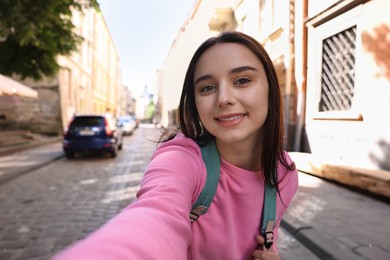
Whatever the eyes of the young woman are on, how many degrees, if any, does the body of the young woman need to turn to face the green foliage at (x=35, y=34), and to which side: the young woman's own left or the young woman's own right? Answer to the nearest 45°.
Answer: approximately 135° to the young woman's own right

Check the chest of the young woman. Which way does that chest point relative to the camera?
toward the camera

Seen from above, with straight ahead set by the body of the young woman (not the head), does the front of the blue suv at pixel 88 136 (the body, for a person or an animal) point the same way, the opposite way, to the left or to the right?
the opposite way

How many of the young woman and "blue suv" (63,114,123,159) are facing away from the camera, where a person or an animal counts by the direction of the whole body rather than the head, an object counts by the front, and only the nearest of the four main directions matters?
1

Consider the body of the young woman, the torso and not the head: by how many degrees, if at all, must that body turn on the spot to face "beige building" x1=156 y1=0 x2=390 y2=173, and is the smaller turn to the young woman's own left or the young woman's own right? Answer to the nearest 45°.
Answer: approximately 135° to the young woman's own left

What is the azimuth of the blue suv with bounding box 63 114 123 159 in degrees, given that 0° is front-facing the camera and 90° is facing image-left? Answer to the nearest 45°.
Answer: approximately 180°
